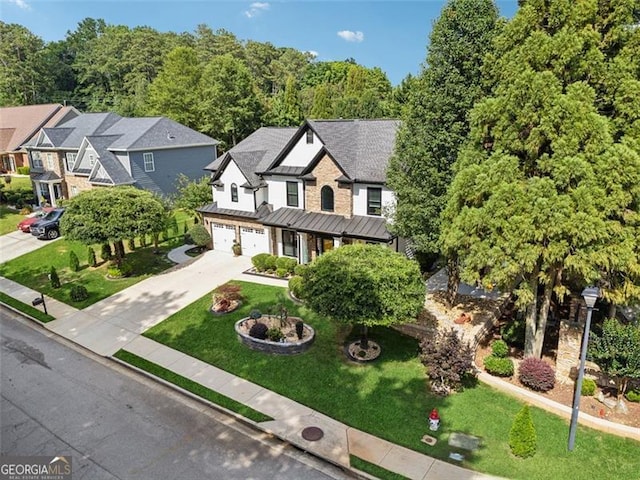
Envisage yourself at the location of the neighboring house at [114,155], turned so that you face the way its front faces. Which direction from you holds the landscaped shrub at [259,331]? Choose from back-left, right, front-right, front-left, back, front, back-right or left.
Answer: front-left

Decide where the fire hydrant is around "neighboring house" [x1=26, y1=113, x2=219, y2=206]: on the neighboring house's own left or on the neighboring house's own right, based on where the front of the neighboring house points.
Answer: on the neighboring house's own left

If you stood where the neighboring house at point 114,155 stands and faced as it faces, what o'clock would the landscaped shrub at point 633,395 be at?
The landscaped shrub is roughly at 10 o'clock from the neighboring house.

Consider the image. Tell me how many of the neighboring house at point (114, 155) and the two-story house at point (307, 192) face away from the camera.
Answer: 0

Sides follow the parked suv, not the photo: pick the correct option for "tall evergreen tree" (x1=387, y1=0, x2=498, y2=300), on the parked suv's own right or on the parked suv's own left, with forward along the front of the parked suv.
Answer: on the parked suv's own left

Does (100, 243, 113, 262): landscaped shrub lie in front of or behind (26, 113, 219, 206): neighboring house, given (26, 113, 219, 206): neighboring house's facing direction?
in front

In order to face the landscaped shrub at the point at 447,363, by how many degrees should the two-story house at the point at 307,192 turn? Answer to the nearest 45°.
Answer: approximately 45° to its left

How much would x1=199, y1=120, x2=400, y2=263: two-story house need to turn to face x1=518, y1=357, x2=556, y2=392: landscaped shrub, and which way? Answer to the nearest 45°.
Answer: approximately 90° to its left

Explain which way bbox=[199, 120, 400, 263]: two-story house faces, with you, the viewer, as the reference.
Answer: facing the viewer and to the left of the viewer

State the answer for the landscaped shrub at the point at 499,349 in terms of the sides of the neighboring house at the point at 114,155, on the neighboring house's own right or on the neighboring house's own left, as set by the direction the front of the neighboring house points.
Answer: on the neighboring house's own left

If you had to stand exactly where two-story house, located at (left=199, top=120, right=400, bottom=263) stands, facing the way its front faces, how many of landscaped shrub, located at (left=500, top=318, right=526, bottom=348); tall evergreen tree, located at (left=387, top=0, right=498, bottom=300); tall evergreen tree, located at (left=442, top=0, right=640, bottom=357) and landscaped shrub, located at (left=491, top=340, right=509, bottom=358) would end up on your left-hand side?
4
